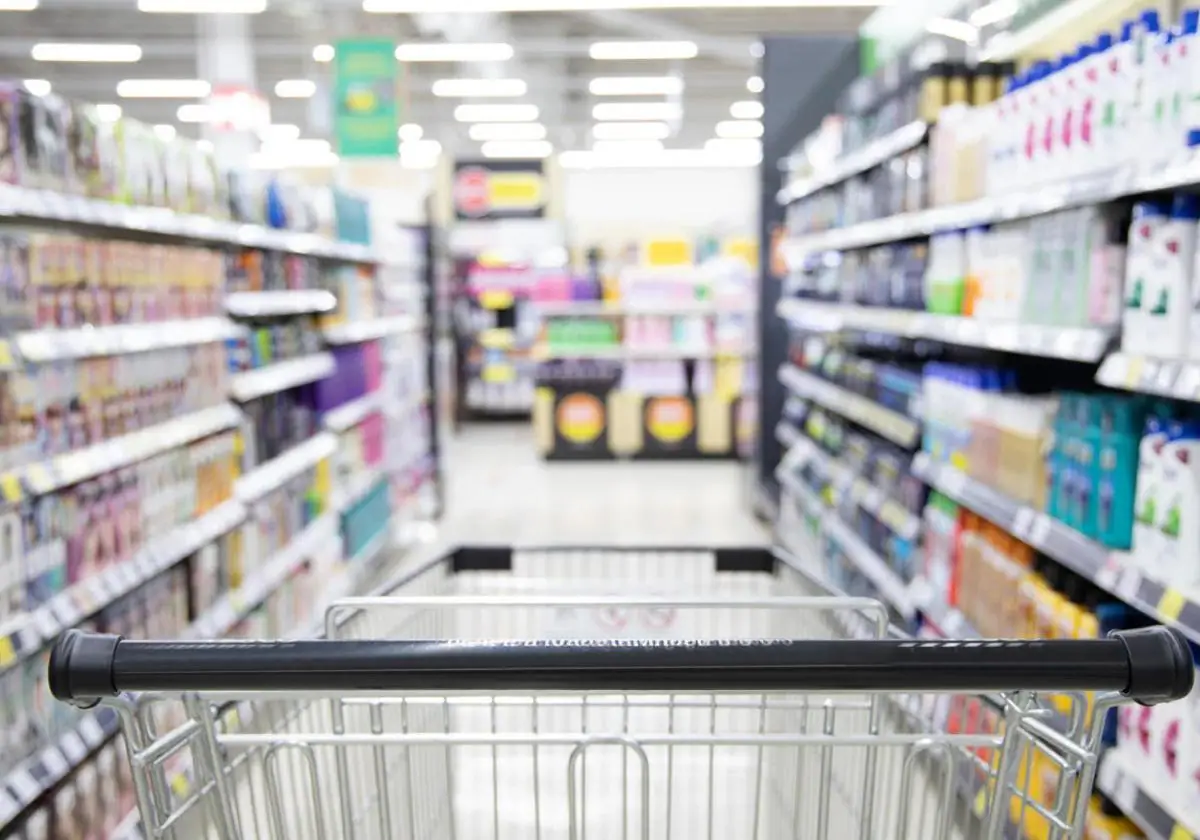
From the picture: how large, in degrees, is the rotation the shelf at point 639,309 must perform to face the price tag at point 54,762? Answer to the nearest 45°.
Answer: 0° — it already faces it

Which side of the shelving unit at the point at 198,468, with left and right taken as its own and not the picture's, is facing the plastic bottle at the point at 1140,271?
front

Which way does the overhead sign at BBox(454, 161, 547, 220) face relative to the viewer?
toward the camera

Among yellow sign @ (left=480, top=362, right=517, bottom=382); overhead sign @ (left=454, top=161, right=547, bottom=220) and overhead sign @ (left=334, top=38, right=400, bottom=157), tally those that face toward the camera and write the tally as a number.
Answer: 3

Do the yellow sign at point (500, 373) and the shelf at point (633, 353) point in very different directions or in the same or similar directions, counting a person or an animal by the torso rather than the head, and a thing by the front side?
same or similar directions

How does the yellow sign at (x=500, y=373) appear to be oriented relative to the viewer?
toward the camera

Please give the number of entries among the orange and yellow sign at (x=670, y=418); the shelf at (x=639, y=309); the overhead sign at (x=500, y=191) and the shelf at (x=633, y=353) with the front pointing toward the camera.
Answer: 4

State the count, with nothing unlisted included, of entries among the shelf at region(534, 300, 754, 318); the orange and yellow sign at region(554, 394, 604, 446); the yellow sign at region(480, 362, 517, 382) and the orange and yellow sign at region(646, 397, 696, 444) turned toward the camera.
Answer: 4

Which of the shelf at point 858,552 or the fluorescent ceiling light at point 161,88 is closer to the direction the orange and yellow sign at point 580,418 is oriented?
the shelf

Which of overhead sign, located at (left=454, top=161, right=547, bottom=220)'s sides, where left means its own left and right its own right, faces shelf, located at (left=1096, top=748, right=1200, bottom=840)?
front

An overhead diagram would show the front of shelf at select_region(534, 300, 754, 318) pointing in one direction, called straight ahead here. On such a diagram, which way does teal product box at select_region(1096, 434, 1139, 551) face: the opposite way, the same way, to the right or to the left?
to the right

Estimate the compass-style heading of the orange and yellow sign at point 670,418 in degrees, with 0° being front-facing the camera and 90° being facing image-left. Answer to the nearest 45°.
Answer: approximately 0°
